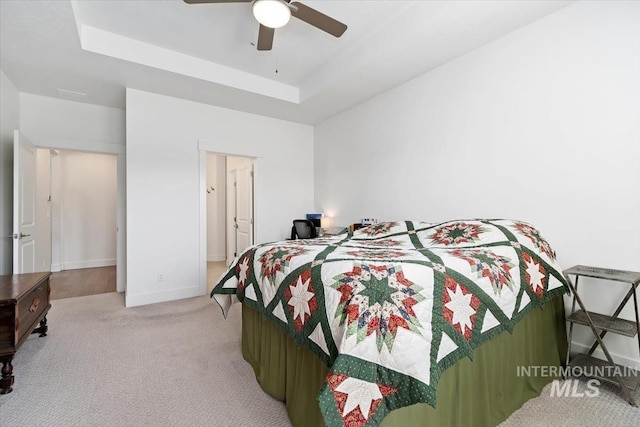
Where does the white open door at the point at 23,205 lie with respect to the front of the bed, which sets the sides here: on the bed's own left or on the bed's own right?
on the bed's own right

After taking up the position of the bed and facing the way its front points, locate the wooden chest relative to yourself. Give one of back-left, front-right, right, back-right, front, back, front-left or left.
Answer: front-right

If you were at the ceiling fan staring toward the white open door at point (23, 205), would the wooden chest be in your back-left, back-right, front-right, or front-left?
front-left

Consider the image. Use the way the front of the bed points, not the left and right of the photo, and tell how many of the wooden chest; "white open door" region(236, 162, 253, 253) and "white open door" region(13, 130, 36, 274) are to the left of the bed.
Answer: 0

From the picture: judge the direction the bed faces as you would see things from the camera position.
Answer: facing the viewer and to the left of the viewer

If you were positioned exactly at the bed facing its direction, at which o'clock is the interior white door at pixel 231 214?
The interior white door is roughly at 3 o'clock from the bed.

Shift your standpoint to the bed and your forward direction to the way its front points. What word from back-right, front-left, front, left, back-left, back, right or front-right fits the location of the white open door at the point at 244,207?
right

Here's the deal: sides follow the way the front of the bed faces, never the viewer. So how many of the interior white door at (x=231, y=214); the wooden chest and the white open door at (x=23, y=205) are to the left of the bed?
0

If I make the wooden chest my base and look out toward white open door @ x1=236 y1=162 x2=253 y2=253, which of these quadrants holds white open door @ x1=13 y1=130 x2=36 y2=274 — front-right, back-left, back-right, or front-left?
front-left

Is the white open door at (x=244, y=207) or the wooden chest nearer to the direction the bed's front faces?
the wooden chest

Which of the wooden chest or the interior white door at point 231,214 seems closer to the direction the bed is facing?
the wooden chest
